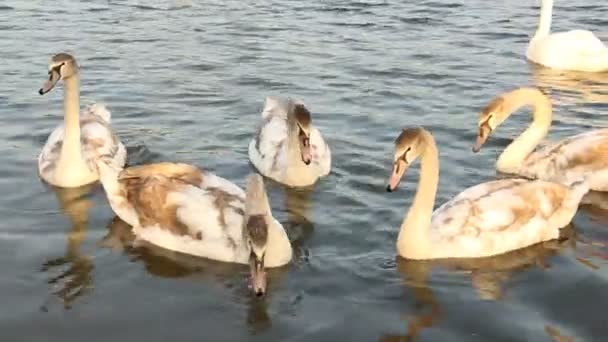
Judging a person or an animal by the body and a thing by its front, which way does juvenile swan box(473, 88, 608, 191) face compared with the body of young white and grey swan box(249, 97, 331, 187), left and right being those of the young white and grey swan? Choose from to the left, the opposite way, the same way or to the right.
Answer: to the right

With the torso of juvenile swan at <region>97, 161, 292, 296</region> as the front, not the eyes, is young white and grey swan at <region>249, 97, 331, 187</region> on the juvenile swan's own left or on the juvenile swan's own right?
on the juvenile swan's own left

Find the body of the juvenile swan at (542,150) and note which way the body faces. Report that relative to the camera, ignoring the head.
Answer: to the viewer's left

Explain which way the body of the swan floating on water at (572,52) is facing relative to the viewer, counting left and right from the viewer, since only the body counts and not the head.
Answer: facing to the left of the viewer

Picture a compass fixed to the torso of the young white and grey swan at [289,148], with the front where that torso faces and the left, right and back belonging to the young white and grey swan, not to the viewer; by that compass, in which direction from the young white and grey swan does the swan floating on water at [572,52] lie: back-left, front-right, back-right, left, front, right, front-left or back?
back-left
